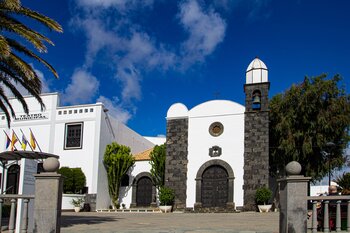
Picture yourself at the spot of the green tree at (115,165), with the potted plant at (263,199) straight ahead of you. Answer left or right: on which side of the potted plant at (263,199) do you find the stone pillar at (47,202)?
right

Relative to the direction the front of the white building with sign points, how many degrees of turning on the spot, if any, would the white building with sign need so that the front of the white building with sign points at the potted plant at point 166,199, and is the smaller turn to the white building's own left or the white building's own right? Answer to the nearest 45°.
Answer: approximately 45° to the white building's own left

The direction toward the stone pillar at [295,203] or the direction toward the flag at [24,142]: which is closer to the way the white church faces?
the stone pillar

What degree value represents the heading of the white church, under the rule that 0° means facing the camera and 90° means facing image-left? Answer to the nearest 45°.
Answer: approximately 0°

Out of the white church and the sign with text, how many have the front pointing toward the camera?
2

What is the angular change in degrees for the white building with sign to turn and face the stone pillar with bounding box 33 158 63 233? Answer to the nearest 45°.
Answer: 0° — it already faces it

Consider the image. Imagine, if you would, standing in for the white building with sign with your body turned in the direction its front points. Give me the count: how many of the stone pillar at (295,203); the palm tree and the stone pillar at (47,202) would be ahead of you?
3
